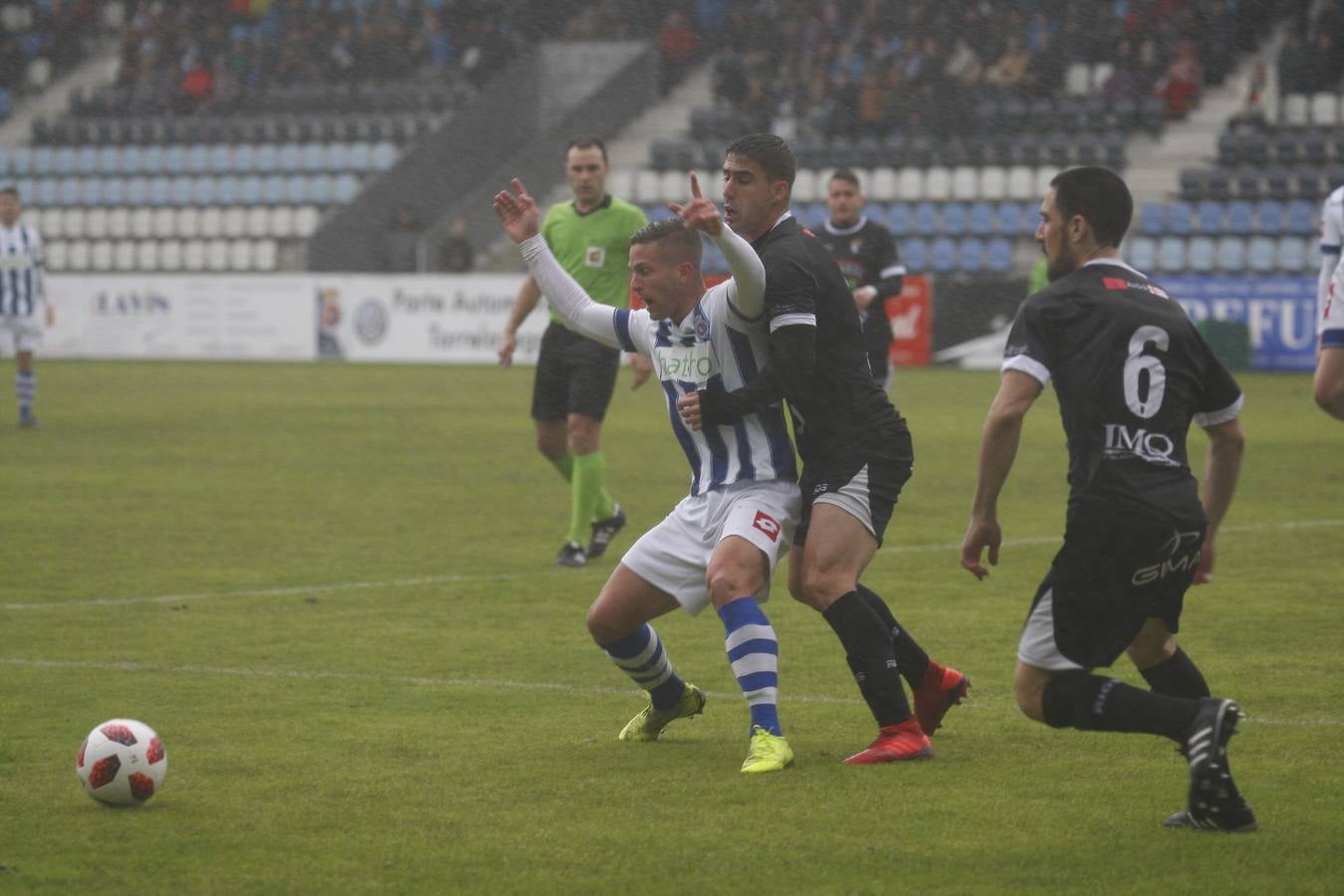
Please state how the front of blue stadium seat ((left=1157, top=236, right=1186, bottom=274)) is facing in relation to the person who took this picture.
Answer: facing the viewer

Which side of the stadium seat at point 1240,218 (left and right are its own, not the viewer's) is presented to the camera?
front

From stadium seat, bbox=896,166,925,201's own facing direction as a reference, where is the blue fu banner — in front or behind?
in front

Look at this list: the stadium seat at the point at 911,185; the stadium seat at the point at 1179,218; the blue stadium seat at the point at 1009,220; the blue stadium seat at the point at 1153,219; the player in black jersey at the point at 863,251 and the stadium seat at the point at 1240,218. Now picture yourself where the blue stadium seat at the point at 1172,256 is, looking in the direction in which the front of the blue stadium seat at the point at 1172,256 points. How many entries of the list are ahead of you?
1

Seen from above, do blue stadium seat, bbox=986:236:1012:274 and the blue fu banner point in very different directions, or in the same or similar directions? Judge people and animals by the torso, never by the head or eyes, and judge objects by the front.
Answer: same or similar directions

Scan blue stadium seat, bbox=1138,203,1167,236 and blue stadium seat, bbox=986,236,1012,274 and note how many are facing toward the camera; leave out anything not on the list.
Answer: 2

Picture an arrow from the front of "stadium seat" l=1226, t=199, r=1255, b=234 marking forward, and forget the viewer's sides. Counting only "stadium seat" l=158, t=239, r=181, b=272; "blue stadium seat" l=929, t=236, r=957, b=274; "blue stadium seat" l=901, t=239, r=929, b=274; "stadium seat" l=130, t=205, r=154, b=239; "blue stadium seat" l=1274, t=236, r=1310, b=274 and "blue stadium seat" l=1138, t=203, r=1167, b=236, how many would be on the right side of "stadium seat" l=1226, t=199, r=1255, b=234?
5

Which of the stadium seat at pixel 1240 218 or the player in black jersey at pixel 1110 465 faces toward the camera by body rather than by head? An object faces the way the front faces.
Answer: the stadium seat

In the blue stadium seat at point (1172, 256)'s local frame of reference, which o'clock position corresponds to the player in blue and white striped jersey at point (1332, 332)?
The player in blue and white striped jersey is roughly at 12 o'clock from the blue stadium seat.

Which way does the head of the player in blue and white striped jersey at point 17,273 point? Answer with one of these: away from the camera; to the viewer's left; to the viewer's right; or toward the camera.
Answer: toward the camera

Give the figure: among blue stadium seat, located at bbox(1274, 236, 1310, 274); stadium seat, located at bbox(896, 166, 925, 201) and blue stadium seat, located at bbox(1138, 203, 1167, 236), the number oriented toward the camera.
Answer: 3

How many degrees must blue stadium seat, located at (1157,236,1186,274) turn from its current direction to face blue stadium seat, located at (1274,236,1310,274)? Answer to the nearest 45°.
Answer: approximately 90° to its left

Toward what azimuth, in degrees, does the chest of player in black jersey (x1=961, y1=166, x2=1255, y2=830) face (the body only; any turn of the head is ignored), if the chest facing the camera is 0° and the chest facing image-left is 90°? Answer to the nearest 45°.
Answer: approximately 135°

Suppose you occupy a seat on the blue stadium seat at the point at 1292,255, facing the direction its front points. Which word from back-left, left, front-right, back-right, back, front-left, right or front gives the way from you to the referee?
front

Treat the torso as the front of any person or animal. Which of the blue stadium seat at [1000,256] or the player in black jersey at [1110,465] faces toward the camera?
the blue stadium seat

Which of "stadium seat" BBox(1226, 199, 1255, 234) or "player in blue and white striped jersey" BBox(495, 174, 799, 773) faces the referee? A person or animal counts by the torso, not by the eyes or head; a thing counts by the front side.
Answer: the stadium seat

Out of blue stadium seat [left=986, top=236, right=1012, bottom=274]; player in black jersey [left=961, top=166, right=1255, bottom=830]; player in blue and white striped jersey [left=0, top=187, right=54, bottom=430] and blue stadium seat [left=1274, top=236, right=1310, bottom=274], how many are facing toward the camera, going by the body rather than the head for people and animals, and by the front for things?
3

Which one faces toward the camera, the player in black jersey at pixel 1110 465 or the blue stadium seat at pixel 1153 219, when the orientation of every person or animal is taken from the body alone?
the blue stadium seat

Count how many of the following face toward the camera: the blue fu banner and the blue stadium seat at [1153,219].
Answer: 2

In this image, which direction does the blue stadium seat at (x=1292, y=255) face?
toward the camera

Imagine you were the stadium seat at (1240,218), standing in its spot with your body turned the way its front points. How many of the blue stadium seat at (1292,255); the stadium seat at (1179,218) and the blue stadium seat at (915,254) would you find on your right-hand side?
2

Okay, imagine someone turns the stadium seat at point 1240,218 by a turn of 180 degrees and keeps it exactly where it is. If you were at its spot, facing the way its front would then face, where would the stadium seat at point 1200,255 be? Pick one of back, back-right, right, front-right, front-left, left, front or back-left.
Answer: back-left
